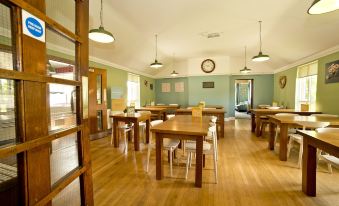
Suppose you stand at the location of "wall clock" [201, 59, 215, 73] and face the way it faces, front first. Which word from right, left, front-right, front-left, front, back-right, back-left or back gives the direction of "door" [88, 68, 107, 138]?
front-right

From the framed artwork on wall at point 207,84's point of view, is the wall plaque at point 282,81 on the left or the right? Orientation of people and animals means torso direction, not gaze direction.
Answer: on its left

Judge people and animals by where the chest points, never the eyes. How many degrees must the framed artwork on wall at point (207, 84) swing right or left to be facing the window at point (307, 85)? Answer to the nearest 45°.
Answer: approximately 45° to its left

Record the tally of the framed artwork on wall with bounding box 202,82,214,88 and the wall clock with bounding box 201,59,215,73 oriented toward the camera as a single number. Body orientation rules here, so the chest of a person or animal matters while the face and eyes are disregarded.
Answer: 2

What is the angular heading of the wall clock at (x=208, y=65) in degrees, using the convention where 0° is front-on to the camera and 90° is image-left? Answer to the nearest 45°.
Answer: approximately 0°

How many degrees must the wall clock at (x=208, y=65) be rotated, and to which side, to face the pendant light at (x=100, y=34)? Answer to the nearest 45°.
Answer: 0° — it already faces it

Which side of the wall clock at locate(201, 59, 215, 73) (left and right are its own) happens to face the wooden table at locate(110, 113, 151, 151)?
front

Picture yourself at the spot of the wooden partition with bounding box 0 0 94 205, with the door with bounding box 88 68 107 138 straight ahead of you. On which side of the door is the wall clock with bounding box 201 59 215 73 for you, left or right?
right

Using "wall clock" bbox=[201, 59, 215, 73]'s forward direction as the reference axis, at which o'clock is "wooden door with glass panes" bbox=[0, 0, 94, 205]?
The wooden door with glass panes is roughly at 12 o'clock from the wall clock.

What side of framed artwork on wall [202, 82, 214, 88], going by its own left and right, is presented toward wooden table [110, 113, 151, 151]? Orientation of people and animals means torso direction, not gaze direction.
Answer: front

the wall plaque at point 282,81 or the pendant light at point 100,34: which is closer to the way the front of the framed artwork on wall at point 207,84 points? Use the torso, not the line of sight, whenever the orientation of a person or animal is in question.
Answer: the pendant light
